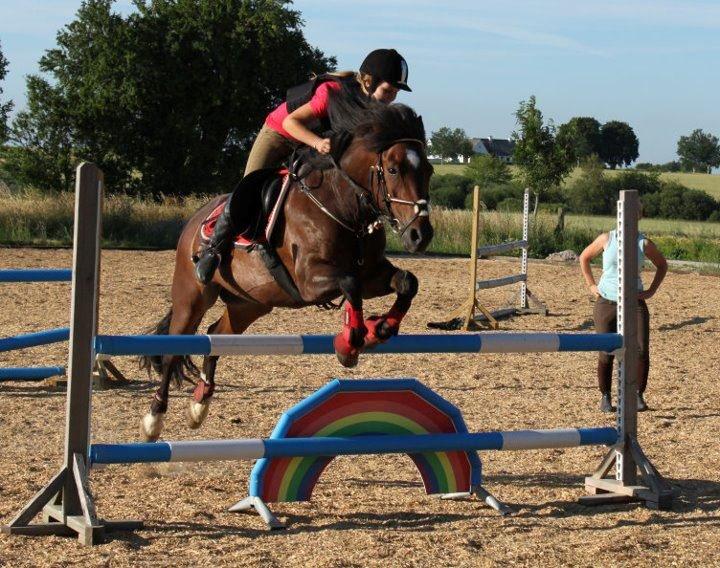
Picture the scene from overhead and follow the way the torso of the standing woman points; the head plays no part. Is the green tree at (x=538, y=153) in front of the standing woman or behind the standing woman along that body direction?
behind

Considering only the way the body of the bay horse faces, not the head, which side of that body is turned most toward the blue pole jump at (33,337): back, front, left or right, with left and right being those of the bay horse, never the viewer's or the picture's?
back

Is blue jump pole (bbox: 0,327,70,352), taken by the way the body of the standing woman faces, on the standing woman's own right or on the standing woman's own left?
on the standing woman's own right

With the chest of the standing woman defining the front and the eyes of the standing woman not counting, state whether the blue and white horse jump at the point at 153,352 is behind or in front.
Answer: in front

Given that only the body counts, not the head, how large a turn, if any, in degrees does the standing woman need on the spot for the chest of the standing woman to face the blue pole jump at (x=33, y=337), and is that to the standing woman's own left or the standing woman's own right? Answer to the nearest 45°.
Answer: approximately 90° to the standing woman's own right

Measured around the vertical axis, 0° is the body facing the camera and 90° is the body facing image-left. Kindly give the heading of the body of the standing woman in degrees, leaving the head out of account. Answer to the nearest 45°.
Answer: approximately 0°

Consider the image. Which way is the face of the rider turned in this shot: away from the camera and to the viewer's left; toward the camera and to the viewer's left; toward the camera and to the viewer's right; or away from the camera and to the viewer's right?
toward the camera and to the viewer's right

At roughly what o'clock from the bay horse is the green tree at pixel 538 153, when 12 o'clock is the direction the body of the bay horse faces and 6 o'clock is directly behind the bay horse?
The green tree is roughly at 8 o'clock from the bay horse.

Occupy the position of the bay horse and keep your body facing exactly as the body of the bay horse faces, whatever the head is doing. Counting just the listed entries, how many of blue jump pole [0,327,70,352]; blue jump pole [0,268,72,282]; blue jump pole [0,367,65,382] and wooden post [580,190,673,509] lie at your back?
3

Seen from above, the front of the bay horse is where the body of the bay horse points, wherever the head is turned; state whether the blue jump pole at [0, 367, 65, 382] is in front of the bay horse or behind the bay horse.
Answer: behind

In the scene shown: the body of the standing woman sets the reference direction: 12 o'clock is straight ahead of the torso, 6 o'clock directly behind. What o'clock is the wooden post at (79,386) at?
The wooden post is roughly at 1 o'clock from the standing woman.

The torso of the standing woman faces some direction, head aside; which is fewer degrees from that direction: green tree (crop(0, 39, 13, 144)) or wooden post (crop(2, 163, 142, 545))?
the wooden post

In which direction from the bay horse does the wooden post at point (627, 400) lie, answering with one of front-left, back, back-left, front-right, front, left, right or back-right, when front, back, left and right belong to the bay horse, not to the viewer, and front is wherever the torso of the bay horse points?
front-left

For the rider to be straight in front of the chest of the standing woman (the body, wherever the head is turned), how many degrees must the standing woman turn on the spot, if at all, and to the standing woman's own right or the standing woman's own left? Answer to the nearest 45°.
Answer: approximately 45° to the standing woman's own right

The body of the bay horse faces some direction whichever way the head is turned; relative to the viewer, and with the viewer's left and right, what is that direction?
facing the viewer and to the right of the viewer

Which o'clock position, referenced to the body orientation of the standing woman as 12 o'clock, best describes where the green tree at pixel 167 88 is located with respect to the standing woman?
The green tree is roughly at 5 o'clock from the standing woman.
